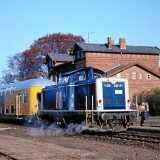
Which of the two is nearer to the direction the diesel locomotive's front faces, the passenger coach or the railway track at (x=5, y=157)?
the railway track

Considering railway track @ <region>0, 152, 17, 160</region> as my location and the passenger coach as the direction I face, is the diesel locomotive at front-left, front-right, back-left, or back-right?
front-right

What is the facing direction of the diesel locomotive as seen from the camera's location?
facing the viewer and to the right of the viewer

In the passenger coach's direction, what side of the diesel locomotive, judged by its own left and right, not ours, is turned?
back

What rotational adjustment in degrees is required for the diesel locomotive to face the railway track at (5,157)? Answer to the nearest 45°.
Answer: approximately 45° to its right
